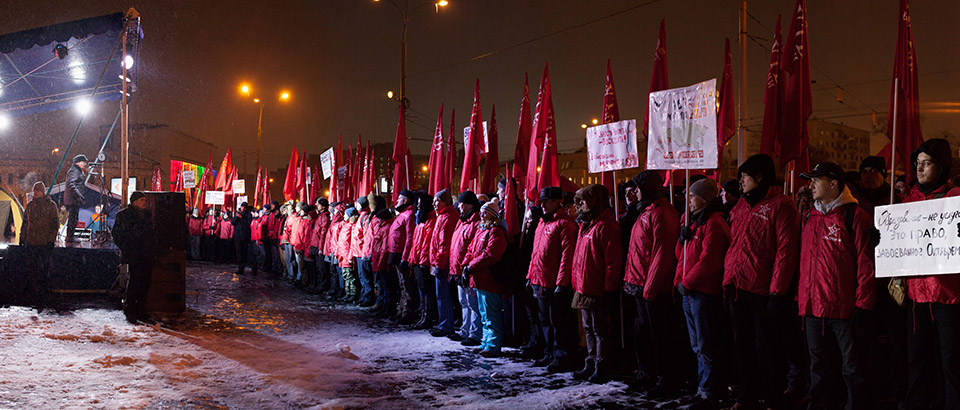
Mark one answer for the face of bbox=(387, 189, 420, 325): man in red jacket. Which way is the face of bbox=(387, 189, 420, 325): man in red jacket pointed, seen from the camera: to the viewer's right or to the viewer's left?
to the viewer's left

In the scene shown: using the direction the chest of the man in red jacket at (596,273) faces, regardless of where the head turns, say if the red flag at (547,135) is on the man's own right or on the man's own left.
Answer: on the man's own right

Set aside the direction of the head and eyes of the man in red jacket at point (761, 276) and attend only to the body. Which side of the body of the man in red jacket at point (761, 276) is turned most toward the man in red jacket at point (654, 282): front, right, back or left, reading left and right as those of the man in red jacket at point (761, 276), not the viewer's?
right

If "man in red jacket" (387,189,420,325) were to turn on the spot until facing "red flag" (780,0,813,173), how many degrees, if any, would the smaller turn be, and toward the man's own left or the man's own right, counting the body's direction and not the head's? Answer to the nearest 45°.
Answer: approximately 135° to the man's own left

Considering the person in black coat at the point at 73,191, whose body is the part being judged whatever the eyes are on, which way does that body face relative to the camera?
to the viewer's right

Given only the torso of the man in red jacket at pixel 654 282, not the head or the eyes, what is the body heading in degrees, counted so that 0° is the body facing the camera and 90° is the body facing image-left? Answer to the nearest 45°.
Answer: approximately 90°

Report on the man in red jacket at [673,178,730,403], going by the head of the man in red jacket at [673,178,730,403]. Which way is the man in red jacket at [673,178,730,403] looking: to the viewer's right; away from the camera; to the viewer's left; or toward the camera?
to the viewer's left

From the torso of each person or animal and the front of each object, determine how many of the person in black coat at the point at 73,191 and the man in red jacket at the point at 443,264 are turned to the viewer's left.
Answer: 1
